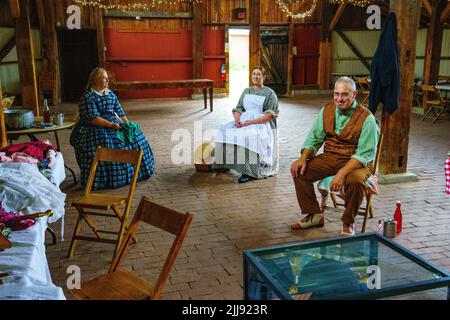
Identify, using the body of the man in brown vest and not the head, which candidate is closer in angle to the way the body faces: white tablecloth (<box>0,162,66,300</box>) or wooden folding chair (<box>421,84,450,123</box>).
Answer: the white tablecloth

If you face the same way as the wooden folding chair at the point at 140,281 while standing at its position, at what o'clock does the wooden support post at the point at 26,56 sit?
The wooden support post is roughly at 4 o'clock from the wooden folding chair.

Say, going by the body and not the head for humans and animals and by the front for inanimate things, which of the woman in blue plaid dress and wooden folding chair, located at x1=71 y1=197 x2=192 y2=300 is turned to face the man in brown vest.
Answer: the woman in blue plaid dress

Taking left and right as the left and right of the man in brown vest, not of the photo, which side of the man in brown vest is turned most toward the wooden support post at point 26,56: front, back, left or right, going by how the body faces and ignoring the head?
right

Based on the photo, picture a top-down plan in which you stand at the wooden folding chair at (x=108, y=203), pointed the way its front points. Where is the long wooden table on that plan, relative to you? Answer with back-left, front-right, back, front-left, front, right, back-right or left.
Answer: back-right

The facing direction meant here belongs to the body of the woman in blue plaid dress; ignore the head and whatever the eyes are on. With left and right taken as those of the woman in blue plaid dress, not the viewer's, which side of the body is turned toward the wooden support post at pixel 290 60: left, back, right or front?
left

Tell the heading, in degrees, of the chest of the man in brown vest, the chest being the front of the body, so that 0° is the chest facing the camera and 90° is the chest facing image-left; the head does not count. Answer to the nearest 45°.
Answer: approximately 45°

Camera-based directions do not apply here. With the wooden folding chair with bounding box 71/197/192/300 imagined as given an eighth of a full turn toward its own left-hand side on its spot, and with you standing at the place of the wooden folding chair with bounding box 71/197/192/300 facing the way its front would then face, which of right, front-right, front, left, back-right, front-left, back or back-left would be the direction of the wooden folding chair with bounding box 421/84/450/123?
back-left

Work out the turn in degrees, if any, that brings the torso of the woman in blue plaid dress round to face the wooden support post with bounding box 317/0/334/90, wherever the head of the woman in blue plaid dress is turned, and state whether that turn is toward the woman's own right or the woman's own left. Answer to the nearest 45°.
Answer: approximately 90° to the woman's own left

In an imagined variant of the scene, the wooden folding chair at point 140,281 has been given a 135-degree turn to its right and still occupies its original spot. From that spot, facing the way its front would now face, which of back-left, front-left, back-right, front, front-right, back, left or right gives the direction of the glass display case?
right
